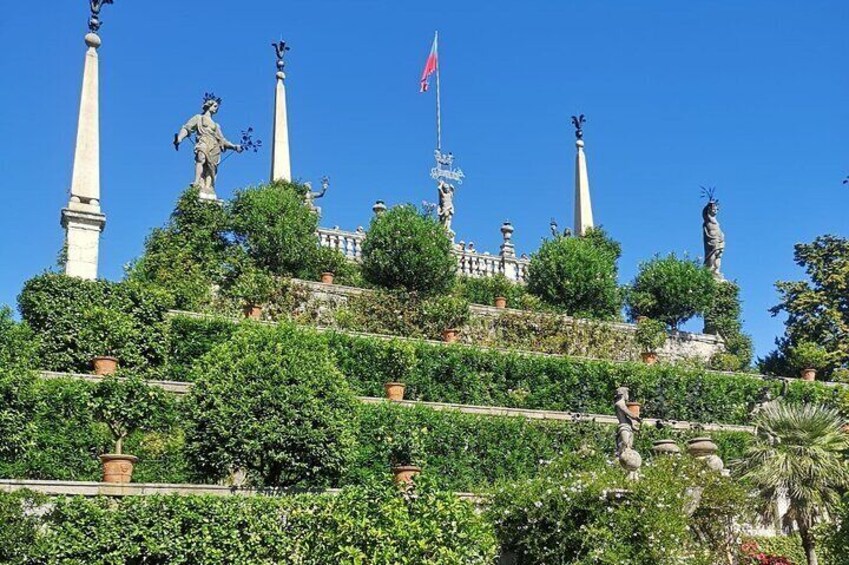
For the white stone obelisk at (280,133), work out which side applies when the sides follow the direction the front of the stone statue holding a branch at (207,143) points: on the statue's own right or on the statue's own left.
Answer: on the statue's own left

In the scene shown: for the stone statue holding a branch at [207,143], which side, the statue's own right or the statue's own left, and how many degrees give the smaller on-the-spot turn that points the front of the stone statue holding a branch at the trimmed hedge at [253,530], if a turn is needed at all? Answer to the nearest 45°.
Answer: approximately 45° to the statue's own right

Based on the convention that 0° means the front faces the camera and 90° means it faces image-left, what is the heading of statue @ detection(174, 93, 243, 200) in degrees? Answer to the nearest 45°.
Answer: approximately 315°

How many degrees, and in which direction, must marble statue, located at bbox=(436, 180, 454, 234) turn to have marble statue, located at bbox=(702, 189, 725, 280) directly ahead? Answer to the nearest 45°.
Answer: approximately 90° to its left
